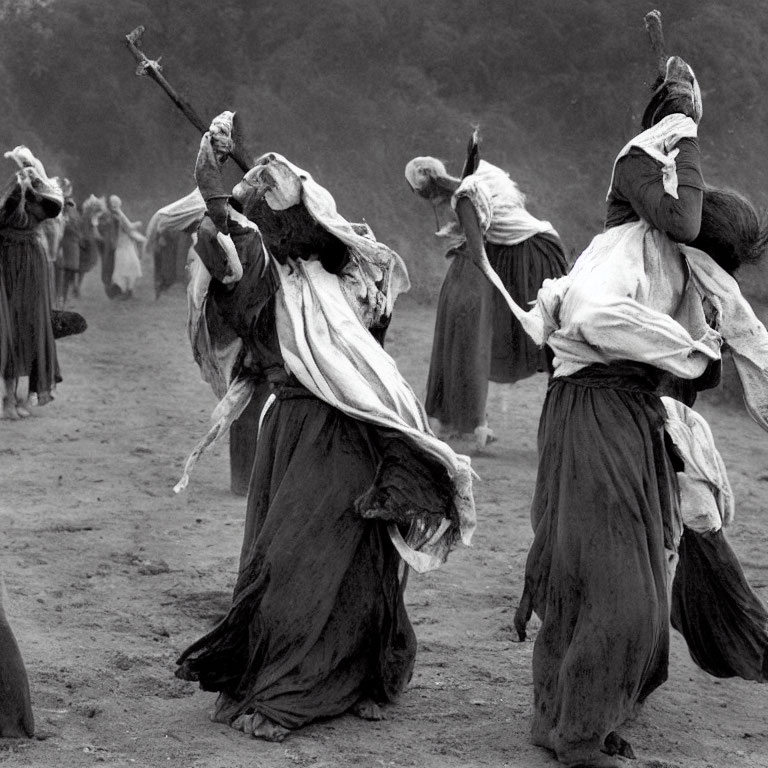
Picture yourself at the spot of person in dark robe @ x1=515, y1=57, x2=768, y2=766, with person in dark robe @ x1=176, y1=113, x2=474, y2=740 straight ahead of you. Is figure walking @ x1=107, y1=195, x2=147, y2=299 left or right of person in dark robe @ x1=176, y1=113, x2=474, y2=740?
right

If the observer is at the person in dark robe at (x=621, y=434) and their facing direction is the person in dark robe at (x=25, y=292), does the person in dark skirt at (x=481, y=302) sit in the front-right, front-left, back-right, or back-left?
front-right

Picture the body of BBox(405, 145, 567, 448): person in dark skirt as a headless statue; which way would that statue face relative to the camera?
to the viewer's left

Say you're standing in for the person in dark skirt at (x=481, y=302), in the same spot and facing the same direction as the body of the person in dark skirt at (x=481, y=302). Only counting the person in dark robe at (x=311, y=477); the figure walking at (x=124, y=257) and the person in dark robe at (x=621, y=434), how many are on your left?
2

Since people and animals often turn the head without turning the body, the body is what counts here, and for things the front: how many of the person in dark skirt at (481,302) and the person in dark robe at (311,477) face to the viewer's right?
0

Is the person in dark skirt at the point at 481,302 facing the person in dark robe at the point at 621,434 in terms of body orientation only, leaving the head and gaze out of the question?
no

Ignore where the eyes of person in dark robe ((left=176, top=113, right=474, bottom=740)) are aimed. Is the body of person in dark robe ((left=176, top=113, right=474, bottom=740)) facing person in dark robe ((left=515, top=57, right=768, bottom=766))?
no

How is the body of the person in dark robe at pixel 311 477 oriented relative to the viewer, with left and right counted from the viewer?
facing the viewer and to the left of the viewer

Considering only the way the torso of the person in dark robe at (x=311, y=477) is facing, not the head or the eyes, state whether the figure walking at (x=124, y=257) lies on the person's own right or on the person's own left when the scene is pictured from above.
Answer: on the person's own right

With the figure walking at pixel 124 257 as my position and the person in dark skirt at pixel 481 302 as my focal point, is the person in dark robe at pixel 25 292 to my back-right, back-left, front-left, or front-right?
front-right

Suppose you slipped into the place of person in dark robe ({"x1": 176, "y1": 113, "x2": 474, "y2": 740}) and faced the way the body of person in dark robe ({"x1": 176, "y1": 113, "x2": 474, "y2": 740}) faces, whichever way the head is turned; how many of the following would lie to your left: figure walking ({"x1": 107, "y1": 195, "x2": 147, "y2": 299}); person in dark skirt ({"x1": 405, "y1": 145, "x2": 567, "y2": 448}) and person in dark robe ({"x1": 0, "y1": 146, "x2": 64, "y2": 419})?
0

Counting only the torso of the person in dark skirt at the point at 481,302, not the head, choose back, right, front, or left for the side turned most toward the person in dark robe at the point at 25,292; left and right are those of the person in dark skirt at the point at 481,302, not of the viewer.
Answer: front
